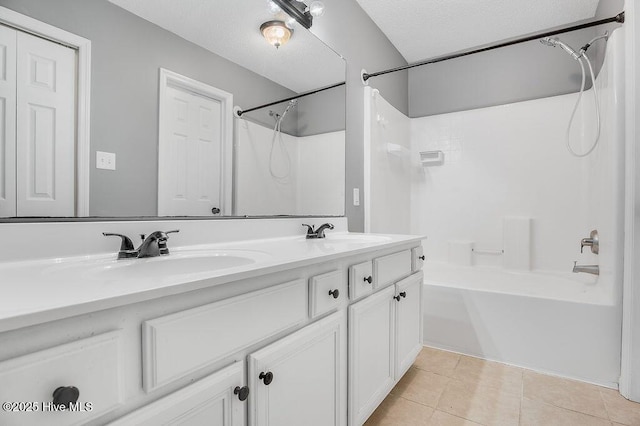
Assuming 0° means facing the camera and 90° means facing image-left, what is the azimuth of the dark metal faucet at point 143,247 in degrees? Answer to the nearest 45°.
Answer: approximately 315°

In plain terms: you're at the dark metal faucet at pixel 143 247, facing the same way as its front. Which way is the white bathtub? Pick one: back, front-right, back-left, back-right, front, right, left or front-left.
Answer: front-left

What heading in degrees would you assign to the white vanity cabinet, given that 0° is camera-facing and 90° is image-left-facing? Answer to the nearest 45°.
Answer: approximately 315°

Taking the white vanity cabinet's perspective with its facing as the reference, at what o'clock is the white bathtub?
The white bathtub is roughly at 10 o'clock from the white vanity cabinet.
